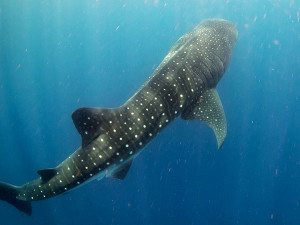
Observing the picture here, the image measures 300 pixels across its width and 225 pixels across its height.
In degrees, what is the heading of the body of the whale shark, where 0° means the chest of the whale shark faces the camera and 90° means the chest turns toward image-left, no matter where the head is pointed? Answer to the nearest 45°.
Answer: approximately 225°
